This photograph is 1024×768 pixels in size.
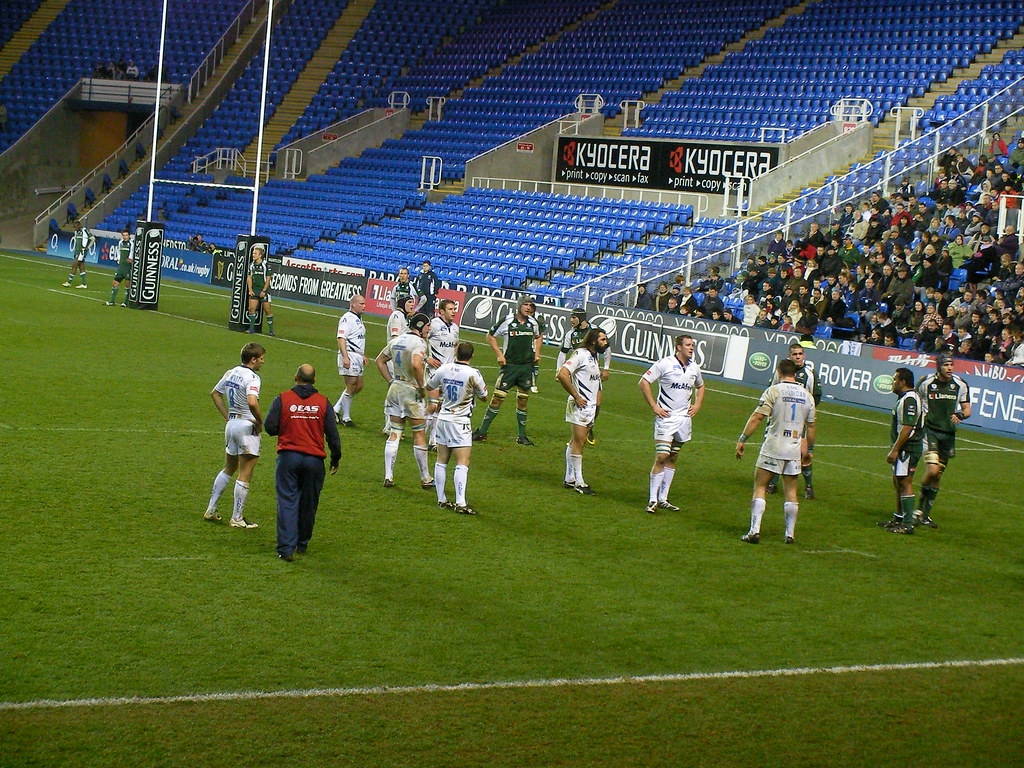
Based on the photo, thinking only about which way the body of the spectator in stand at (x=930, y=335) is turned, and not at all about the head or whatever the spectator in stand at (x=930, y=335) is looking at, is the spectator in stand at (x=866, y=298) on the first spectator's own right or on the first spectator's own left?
on the first spectator's own right

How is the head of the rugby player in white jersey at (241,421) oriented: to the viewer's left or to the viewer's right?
to the viewer's right

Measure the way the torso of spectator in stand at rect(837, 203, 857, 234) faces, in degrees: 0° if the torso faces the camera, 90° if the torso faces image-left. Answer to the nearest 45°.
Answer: approximately 45°

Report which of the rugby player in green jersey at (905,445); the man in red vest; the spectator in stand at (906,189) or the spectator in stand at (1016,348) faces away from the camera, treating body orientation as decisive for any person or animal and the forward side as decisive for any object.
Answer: the man in red vest

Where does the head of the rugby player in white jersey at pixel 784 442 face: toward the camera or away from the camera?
away from the camera

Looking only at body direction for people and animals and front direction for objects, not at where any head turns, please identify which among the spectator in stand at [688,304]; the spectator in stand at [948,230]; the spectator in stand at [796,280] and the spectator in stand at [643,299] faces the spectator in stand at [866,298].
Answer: the spectator in stand at [948,230]

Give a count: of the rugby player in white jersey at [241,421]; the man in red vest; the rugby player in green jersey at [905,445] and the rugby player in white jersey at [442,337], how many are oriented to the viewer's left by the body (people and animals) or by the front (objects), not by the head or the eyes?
1

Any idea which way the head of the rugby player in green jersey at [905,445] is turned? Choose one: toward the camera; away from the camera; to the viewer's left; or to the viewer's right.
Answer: to the viewer's left

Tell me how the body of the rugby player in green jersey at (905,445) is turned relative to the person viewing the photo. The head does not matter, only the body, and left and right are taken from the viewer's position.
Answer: facing to the left of the viewer

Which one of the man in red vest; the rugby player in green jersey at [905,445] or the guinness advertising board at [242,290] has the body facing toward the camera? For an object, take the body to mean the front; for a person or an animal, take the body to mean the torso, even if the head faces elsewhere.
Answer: the guinness advertising board

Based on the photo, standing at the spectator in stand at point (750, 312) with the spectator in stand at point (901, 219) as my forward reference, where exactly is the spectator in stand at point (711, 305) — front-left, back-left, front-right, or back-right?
back-left

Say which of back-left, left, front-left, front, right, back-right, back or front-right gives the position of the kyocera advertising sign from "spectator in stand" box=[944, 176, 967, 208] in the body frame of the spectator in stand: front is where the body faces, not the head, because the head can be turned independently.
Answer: right

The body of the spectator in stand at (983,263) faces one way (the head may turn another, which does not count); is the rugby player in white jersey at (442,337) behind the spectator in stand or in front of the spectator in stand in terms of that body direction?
in front

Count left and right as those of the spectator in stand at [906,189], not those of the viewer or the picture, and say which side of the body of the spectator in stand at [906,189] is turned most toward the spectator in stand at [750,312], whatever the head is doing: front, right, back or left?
front

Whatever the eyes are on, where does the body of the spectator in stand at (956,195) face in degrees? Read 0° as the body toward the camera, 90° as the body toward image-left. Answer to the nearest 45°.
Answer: approximately 45°

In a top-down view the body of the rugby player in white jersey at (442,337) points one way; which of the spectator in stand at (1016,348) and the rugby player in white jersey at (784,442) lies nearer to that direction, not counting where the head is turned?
the rugby player in white jersey

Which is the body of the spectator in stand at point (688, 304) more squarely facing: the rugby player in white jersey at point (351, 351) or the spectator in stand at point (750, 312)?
the rugby player in white jersey
